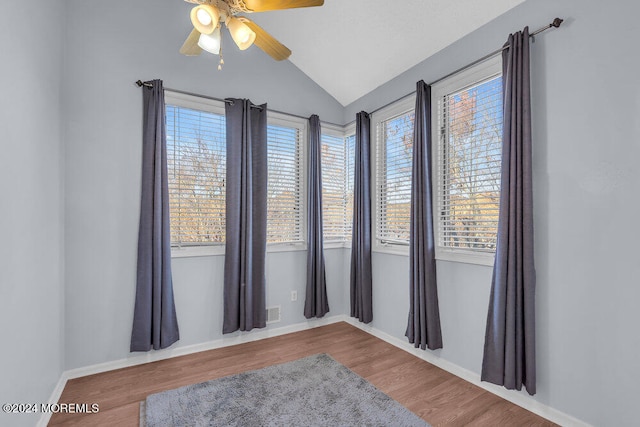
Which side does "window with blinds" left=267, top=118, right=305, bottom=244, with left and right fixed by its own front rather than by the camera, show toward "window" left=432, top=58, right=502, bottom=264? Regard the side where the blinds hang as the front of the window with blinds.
front

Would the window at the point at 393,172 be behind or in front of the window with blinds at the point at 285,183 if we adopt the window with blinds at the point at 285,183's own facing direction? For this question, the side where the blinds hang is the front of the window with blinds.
in front

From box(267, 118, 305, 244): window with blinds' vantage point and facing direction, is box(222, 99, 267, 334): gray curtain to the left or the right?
on its right

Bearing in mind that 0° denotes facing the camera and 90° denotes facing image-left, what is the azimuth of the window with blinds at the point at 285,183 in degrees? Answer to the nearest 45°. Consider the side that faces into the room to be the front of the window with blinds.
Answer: approximately 315°

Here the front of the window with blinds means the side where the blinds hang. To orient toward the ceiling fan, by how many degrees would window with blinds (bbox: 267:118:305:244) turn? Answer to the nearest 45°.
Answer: approximately 45° to its right

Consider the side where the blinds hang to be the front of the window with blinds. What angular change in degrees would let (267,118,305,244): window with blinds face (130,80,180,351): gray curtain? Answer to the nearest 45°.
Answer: approximately 90° to its right

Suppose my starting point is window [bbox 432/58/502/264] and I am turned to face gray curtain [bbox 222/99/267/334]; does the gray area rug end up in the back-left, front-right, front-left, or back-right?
front-left

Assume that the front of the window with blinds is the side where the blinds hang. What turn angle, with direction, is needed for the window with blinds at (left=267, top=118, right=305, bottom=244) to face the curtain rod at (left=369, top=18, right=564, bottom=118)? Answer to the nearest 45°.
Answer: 0° — it already faces it

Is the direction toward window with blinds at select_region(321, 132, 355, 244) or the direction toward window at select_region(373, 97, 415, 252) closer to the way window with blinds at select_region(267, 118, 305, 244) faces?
the window
